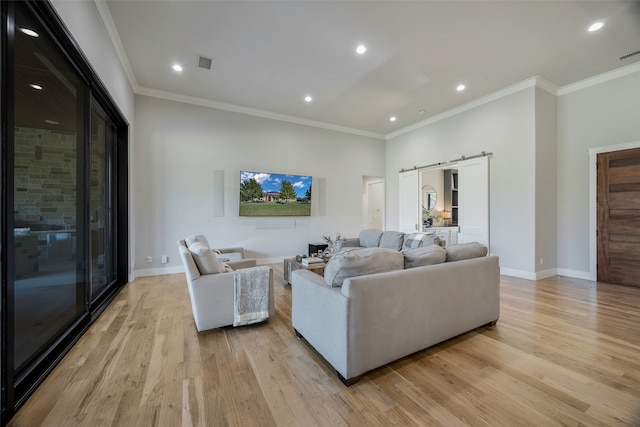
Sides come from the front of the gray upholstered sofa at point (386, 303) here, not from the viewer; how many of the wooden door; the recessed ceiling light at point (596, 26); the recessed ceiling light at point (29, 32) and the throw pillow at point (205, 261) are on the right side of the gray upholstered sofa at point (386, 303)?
2

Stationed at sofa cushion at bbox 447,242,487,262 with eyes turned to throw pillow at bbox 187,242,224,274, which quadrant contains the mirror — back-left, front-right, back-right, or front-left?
back-right

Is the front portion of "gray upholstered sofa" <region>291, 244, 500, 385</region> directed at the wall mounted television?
yes

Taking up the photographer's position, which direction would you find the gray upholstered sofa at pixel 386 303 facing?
facing away from the viewer and to the left of the viewer

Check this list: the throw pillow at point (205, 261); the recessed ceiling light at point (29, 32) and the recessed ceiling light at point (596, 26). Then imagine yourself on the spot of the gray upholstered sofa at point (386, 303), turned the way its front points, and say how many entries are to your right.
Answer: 1

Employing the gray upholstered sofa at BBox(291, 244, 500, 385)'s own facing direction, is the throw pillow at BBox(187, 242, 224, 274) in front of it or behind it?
in front

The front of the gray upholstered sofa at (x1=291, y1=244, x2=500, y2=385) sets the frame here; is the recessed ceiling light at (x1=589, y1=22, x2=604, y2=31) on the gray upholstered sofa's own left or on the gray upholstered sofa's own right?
on the gray upholstered sofa's own right

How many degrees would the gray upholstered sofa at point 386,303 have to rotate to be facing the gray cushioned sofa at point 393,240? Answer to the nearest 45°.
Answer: approximately 45° to its right

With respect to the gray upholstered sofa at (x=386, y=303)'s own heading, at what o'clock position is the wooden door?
The wooden door is roughly at 3 o'clock from the gray upholstered sofa.

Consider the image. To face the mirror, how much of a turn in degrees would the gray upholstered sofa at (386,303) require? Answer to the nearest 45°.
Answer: approximately 45° to its right

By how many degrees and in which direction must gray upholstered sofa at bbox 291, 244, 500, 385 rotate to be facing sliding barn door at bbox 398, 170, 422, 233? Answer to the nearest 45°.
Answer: approximately 45° to its right

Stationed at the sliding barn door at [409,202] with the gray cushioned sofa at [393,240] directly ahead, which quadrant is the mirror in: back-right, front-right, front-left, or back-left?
back-left
